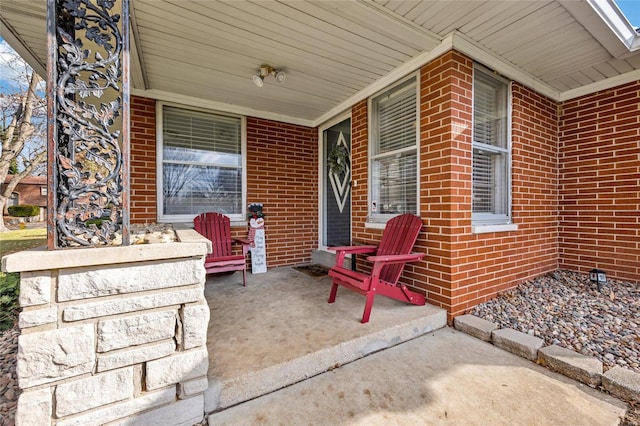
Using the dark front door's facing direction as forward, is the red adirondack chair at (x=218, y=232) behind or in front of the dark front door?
in front

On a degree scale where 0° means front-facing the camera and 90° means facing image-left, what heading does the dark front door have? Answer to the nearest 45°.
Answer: approximately 45°

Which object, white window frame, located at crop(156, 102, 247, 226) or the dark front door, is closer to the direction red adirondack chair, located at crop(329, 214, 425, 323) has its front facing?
the white window frame

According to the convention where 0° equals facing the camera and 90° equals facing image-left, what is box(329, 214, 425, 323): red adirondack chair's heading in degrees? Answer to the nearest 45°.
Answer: approximately 45°

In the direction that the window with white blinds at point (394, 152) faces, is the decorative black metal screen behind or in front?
in front

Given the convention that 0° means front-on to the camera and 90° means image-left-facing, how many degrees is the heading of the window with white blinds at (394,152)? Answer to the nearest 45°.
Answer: approximately 45°

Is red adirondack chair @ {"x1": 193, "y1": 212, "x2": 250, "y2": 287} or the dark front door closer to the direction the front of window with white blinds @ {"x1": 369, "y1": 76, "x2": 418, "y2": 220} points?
the red adirondack chair

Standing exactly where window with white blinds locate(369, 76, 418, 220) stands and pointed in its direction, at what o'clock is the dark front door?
The dark front door is roughly at 3 o'clock from the window with white blinds.

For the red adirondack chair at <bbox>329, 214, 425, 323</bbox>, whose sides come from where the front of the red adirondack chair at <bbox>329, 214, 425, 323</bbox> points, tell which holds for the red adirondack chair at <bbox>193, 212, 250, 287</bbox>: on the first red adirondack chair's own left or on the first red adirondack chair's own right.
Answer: on the first red adirondack chair's own right

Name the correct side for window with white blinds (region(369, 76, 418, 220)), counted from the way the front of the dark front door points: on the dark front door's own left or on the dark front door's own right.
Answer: on the dark front door's own left

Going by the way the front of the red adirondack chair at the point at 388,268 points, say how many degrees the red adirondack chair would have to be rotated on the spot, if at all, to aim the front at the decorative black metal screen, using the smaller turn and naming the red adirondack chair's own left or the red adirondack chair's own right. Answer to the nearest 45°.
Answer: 0° — it already faces it

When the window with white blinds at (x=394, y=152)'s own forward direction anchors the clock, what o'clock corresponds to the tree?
The tree is roughly at 2 o'clock from the window with white blinds.
